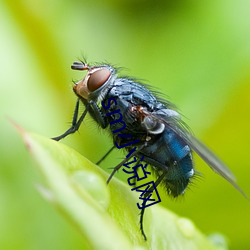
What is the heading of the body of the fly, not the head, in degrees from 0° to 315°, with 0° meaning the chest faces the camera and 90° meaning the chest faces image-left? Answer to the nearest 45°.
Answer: approximately 90°
